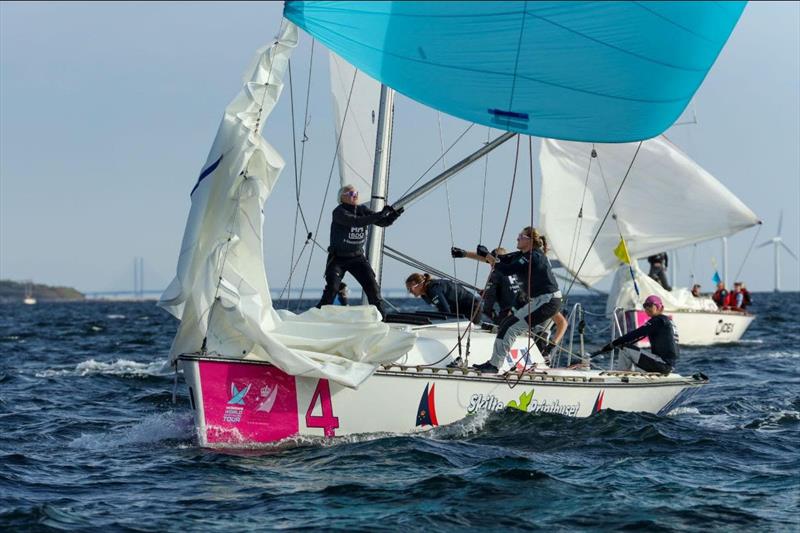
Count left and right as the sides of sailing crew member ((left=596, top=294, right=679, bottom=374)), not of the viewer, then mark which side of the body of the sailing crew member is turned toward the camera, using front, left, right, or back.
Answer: left

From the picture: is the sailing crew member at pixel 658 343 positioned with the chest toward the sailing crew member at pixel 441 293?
yes

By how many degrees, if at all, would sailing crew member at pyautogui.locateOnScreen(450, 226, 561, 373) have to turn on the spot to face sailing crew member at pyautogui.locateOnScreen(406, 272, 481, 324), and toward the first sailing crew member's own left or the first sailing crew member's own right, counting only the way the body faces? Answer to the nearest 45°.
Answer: approximately 45° to the first sailing crew member's own right

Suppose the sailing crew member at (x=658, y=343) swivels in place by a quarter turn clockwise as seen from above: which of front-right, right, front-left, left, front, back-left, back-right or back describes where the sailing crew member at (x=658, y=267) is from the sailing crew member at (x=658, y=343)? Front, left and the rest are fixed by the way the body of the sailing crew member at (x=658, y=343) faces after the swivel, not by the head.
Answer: front

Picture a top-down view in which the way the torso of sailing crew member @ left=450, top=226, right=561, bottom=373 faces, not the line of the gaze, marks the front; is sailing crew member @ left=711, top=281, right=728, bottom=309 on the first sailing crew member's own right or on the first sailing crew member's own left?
on the first sailing crew member's own right

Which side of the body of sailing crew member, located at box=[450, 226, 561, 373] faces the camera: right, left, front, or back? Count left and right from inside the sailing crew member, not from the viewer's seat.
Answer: left

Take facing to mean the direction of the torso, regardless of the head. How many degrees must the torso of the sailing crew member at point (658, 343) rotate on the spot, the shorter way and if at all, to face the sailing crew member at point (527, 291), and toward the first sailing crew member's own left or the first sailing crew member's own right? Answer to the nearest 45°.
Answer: approximately 45° to the first sailing crew member's own left

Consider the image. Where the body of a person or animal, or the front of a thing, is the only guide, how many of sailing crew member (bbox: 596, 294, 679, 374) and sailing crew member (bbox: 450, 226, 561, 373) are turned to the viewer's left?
2
